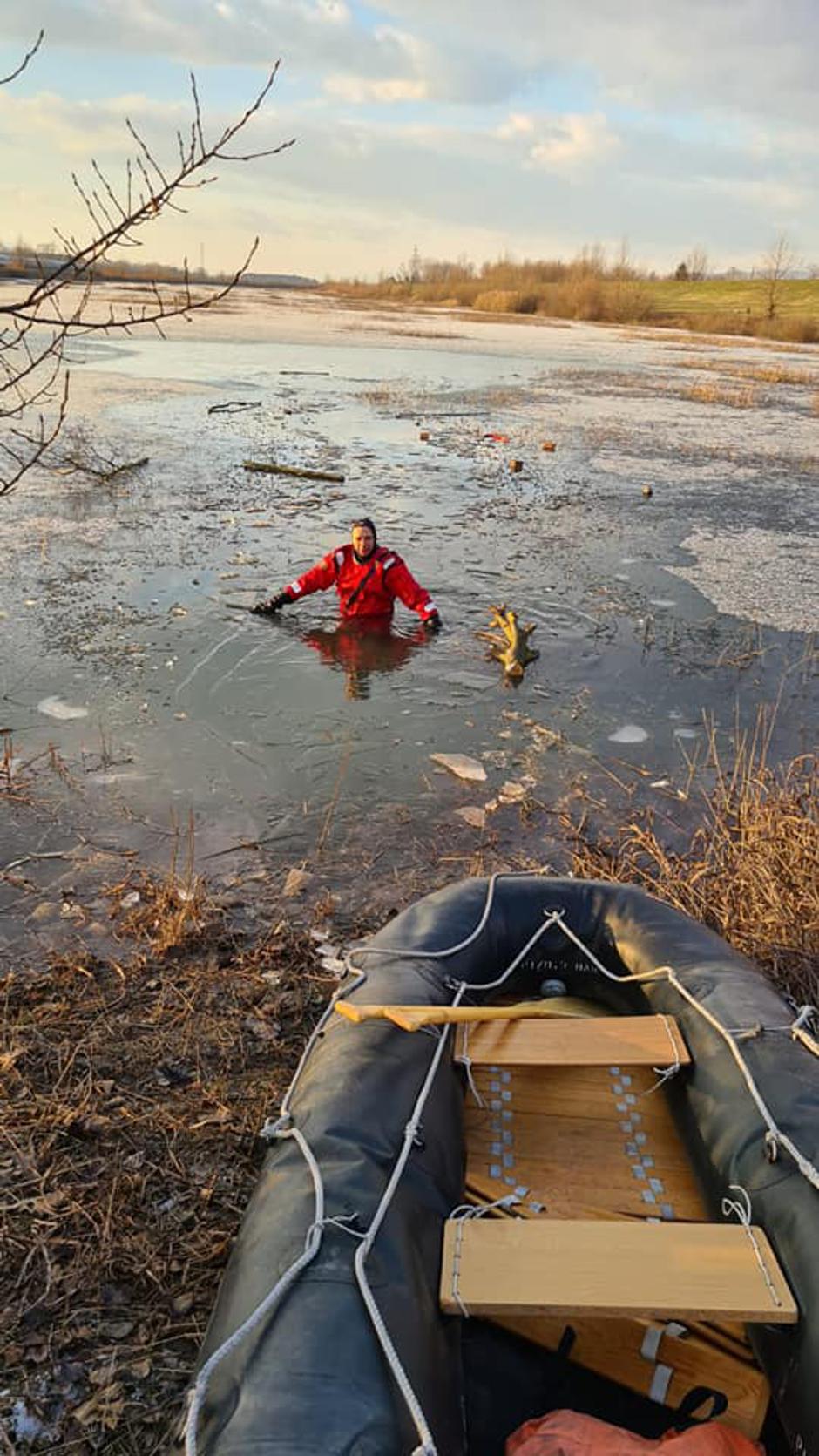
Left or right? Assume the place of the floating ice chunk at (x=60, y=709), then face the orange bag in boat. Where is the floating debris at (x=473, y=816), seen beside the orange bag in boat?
left

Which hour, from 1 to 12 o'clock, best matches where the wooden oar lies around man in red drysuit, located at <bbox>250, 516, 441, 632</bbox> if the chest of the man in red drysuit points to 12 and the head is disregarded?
The wooden oar is roughly at 12 o'clock from the man in red drysuit.

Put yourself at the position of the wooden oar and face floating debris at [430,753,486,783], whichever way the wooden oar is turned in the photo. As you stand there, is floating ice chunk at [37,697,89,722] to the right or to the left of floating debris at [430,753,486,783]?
left

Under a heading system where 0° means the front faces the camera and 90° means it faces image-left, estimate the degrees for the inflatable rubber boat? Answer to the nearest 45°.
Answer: approximately 180°

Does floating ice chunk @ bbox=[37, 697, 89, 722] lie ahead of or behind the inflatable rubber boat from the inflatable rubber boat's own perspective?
ahead

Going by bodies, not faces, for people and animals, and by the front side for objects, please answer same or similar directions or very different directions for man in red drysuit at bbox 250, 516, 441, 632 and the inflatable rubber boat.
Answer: very different directions

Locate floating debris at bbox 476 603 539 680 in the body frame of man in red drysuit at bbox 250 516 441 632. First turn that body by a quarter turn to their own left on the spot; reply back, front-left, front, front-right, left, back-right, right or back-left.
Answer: front-right

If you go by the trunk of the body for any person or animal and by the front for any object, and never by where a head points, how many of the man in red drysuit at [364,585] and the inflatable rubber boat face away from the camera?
1

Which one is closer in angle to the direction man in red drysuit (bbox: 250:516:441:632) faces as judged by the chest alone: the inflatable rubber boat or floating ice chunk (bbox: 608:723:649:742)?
the inflatable rubber boat

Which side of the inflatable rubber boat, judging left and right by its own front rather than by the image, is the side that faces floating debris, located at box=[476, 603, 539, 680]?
front

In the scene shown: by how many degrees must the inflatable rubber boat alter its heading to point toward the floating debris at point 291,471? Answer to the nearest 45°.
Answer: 0° — it already faces it

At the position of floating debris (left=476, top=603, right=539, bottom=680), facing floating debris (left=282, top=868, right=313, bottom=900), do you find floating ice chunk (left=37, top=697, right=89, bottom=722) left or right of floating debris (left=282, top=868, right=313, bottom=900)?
right

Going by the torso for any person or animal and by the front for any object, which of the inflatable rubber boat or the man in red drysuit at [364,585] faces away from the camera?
the inflatable rubber boat
